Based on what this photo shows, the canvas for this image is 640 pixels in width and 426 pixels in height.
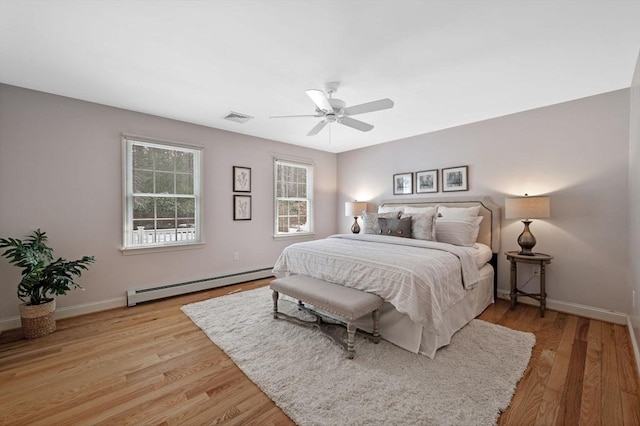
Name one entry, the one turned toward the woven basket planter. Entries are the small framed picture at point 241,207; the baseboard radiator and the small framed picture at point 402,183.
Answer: the small framed picture at point 402,183

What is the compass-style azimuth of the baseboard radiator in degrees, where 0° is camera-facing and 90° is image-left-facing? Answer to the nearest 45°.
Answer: approximately 315°

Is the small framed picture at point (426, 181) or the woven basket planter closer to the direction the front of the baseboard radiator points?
the small framed picture

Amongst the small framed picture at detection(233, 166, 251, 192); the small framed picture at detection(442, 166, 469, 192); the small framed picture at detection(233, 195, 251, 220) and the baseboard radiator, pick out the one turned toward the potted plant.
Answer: the small framed picture at detection(442, 166, 469, 192)

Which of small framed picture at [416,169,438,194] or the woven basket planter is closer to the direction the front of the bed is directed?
the woven basket planter

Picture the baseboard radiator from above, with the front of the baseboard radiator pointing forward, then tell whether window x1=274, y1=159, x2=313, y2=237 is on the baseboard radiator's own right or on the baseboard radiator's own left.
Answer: on the baseboard radiator's own left

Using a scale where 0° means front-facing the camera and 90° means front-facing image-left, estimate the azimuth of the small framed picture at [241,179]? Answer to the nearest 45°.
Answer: approximately 315°

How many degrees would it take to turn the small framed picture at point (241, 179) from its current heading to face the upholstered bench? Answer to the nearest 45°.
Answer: approximately 45° to its right
